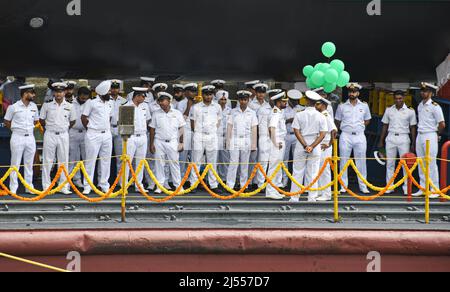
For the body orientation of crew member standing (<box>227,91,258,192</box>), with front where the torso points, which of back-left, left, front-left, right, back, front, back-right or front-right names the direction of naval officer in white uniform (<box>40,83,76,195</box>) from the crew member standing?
right

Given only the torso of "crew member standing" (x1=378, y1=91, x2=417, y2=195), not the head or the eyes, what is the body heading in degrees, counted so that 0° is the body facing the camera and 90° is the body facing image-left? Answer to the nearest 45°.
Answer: approximately 0°

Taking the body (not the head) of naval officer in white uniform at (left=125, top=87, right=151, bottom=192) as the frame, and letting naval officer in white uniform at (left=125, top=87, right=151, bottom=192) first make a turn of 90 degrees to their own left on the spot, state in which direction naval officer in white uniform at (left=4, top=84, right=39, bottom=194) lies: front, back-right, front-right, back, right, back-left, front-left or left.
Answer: back

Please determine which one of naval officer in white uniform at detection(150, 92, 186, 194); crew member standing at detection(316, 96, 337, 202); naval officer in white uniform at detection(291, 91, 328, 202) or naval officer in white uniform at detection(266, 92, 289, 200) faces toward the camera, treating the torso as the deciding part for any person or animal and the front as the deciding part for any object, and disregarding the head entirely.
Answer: naval officer in white uniform at detection(150, 92, 186, 194)

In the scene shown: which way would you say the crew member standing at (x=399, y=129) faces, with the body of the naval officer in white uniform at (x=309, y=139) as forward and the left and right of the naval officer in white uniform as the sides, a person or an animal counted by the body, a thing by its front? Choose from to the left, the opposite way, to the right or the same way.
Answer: the opposite way

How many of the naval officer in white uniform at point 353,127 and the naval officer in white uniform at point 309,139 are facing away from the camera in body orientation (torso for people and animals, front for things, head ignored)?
1

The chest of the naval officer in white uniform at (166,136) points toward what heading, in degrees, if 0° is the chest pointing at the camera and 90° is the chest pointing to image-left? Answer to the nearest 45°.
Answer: approximately 0°

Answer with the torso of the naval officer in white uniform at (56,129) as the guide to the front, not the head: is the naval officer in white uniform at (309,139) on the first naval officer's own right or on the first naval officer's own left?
on the first naval officer's own left

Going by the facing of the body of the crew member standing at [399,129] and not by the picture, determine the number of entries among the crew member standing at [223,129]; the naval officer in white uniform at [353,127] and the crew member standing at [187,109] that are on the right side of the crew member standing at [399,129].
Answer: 3

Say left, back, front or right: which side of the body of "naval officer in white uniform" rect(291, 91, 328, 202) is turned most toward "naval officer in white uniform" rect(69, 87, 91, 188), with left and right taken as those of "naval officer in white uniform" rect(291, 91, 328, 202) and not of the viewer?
left
